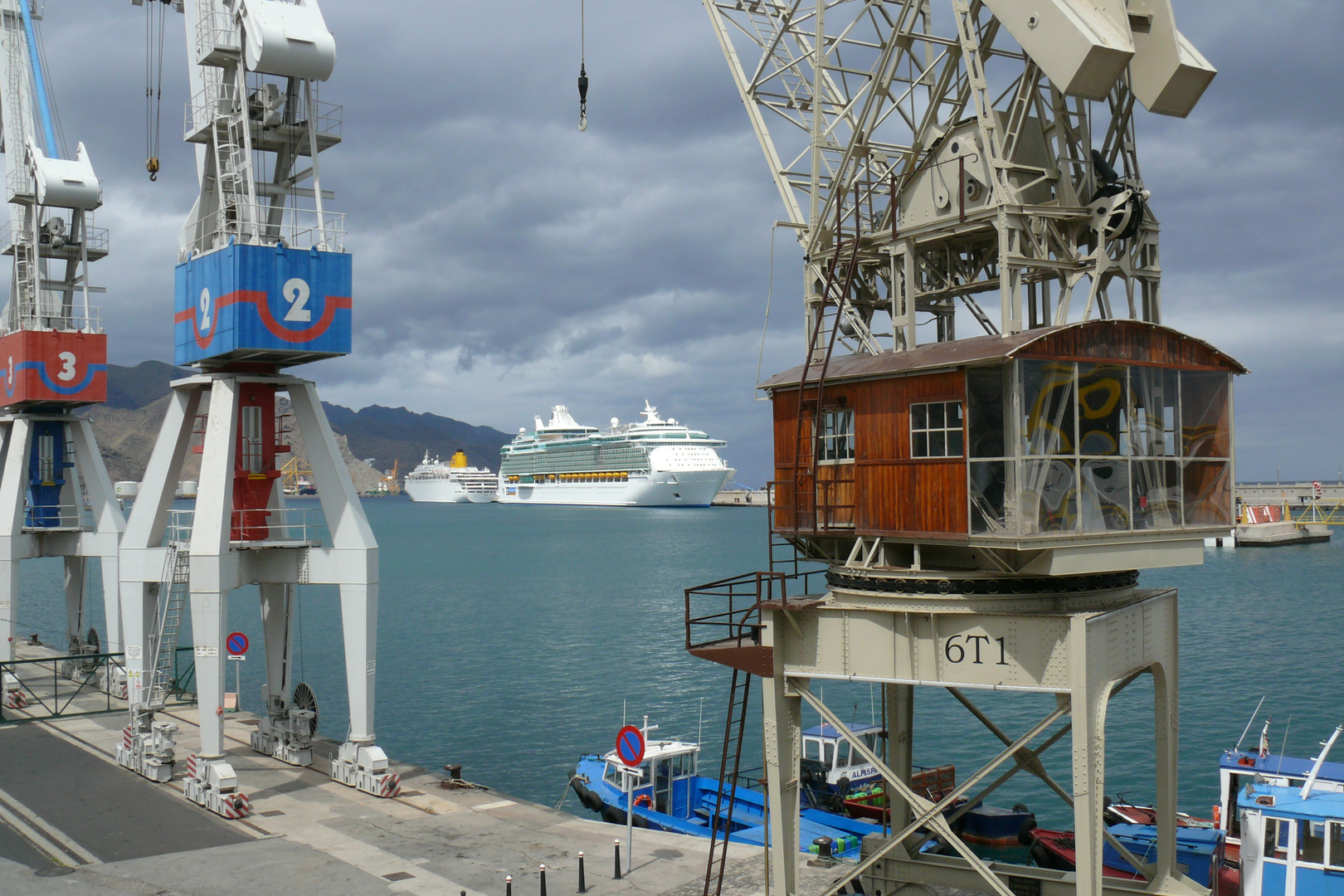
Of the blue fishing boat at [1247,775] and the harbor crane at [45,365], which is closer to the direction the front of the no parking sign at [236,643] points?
the blue fishing boat

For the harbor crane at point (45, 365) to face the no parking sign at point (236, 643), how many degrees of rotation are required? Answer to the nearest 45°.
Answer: approximately 135° to its left

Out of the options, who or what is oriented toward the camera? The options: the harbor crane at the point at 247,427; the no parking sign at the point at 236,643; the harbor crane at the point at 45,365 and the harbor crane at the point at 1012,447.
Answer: the no parking sign
